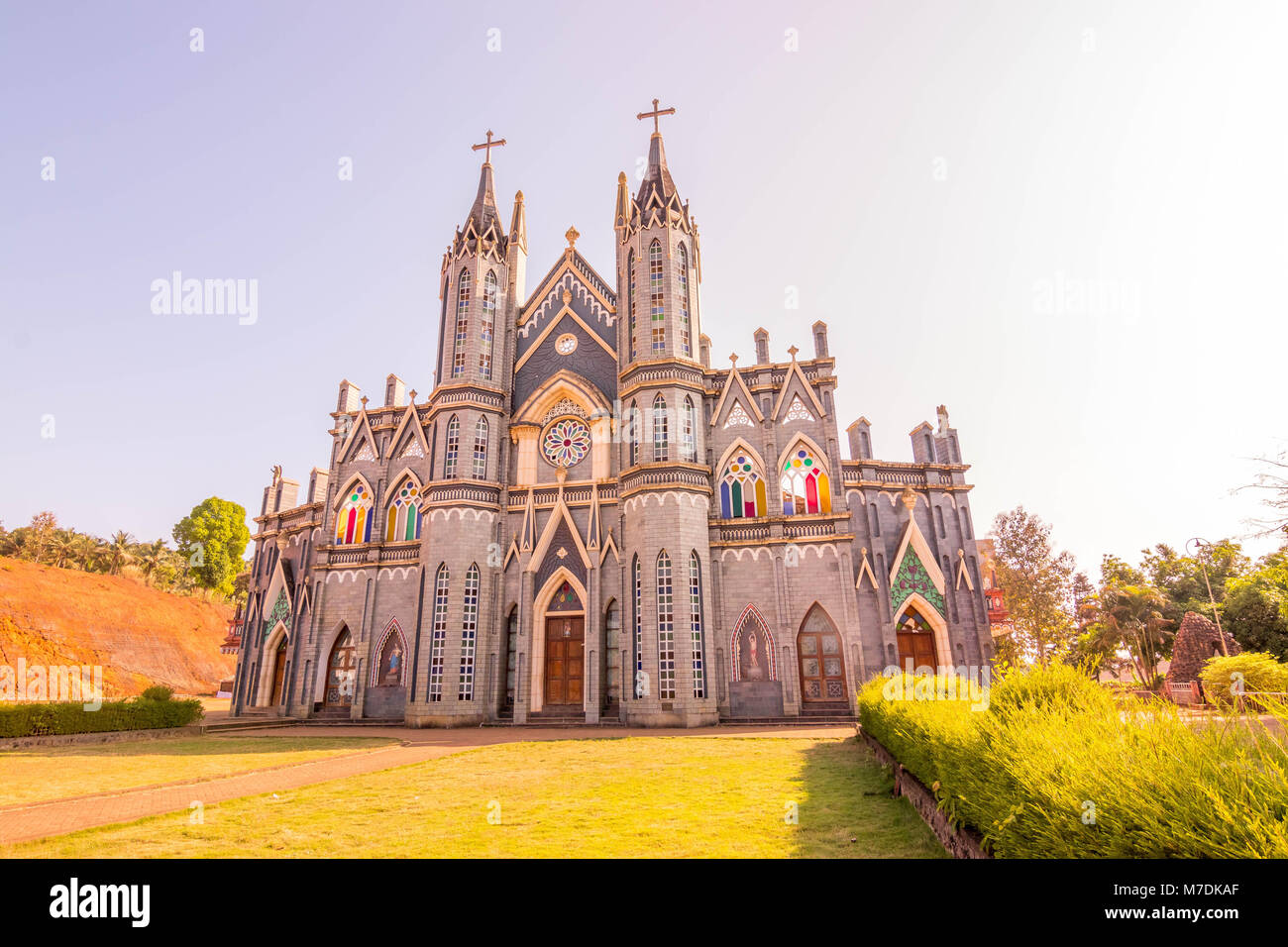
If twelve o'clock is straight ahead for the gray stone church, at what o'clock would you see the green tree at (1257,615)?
The green tree is roughly at 9 o'clock from the gray stone church.

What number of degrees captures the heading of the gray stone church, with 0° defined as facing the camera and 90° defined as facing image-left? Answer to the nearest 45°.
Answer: approximately 0°

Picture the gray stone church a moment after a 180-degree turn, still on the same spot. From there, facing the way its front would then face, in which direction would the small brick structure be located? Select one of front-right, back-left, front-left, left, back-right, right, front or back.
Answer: right

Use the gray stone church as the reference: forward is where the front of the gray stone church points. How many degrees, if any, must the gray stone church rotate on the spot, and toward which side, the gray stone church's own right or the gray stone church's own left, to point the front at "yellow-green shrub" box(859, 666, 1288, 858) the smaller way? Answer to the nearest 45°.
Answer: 0° — it already faces it

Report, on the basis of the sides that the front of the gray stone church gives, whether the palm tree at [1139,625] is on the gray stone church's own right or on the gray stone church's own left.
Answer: on the gray stone church's own left

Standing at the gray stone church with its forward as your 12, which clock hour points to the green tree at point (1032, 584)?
The green tree is roughly at 8 o'clock from the gray stone church.

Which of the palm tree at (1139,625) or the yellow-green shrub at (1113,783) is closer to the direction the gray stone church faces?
the yellow-green shrub

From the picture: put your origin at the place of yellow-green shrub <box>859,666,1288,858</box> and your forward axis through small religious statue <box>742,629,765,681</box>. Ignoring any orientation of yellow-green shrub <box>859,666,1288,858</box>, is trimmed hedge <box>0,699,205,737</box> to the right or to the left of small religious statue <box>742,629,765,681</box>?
left
